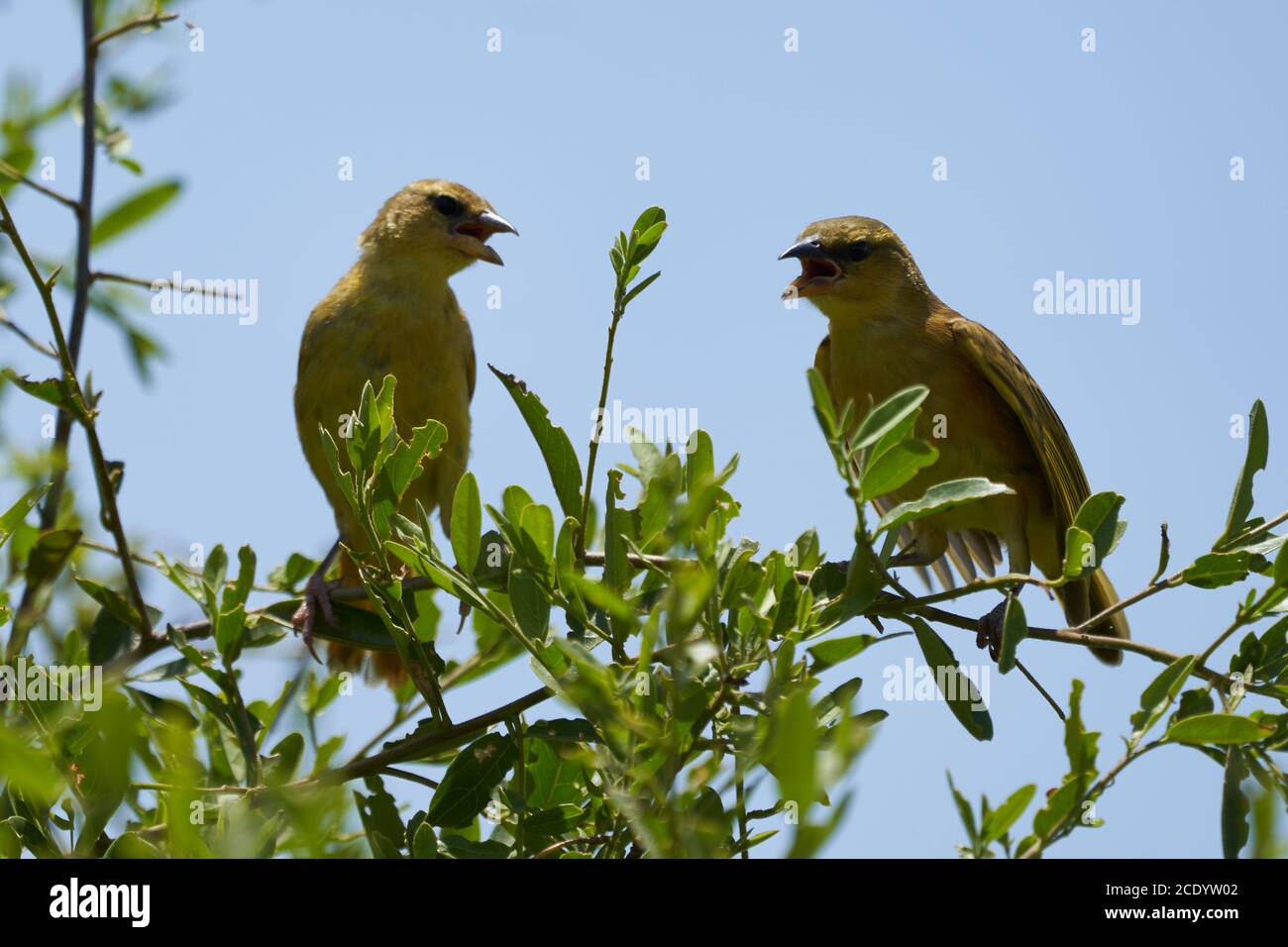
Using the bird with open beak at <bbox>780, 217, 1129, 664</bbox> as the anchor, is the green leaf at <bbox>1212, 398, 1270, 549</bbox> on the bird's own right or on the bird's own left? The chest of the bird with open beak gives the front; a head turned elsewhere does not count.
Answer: on the bird's own left

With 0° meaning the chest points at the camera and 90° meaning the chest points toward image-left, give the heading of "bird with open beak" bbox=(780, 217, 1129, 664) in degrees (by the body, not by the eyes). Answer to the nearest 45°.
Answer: approximately 45°

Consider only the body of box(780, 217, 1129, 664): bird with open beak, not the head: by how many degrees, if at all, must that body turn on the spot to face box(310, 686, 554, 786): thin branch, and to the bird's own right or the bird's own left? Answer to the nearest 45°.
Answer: approximately 45° to the bird's own right

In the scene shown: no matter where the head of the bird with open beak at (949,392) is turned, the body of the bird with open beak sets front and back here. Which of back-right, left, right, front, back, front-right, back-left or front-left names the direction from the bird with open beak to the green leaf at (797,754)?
front-left

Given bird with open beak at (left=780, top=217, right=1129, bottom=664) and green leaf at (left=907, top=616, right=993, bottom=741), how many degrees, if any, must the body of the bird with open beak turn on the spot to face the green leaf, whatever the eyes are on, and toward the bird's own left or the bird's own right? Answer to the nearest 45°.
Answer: approximately 45° to the bird's own left
